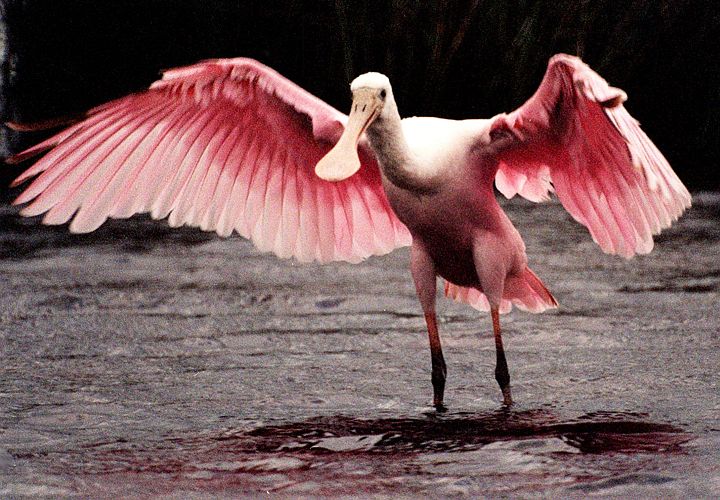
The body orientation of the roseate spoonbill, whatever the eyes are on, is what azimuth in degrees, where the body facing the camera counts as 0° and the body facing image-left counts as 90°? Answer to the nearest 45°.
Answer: approximately 45°
